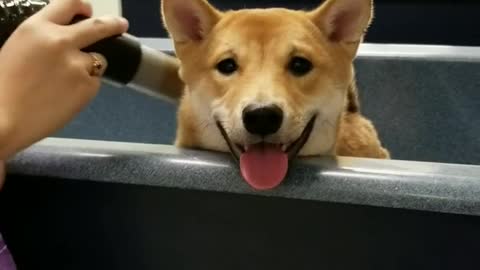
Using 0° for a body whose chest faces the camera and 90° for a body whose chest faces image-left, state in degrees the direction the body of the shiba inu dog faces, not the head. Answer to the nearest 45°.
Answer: approximately 0°
